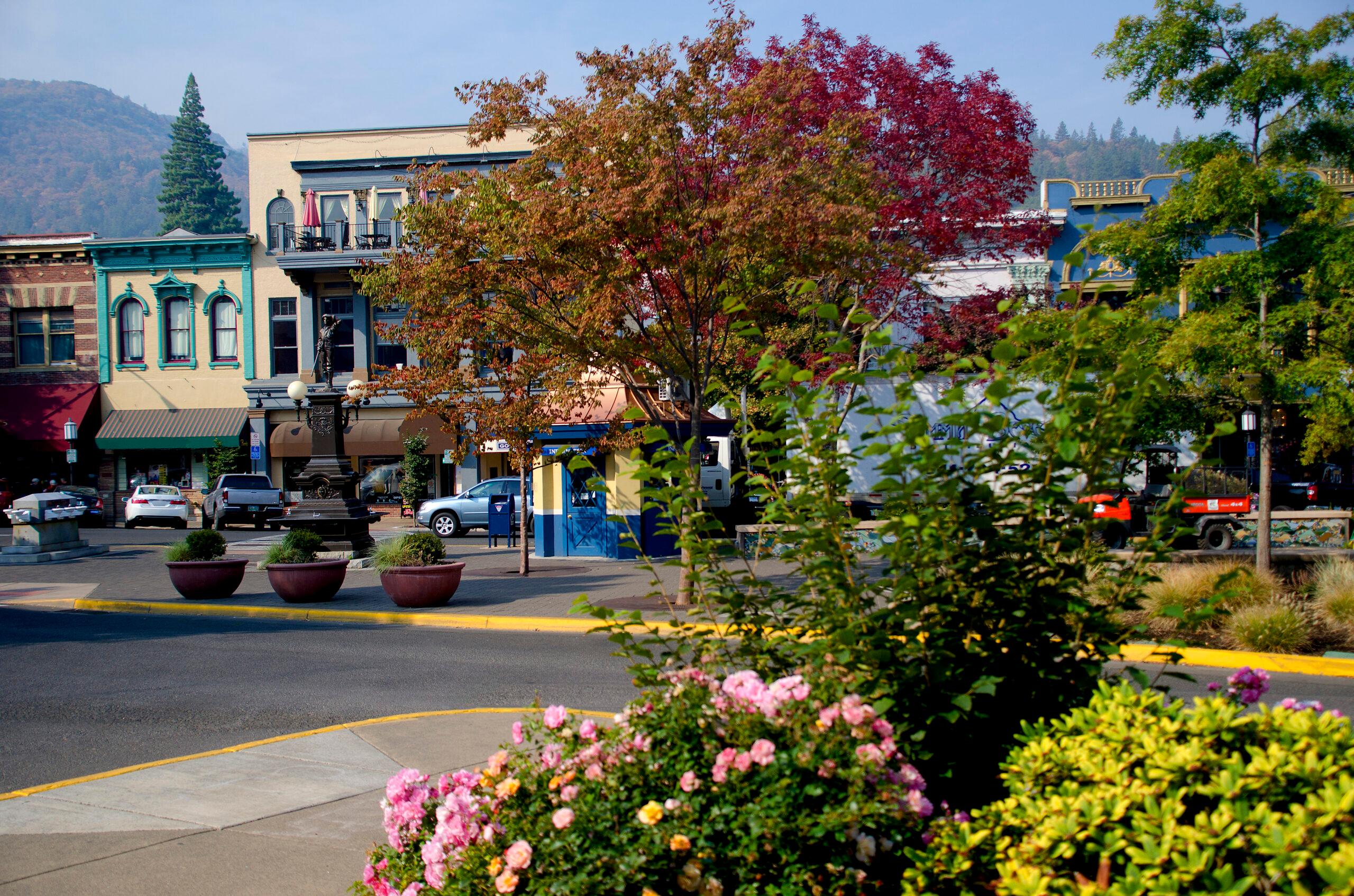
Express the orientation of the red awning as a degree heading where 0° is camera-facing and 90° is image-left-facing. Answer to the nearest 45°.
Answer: approximately 0°

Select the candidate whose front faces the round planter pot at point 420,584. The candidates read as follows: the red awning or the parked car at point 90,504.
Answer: the red awning

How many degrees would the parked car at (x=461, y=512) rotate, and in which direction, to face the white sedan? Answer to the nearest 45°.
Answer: approximately 45° to its right

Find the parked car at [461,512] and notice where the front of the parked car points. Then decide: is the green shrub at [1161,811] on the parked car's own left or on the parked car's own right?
on the parked car's own left

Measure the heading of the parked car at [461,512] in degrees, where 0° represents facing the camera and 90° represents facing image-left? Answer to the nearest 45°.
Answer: approximately 90°

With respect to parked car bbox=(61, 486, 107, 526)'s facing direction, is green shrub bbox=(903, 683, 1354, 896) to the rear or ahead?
to the rear

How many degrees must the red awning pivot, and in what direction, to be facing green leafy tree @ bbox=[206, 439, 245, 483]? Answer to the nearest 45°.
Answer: approximately 45° to its left

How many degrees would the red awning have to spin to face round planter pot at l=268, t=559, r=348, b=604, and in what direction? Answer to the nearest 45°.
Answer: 0° — it already faces it

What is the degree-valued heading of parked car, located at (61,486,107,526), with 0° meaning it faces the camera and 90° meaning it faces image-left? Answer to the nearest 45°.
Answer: approximately 135°

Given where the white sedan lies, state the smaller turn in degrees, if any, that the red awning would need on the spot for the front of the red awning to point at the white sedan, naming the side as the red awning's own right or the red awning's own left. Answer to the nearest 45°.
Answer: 0° — it already faces it

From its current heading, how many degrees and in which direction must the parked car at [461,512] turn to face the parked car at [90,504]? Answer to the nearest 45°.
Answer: approximately 45° to its right
